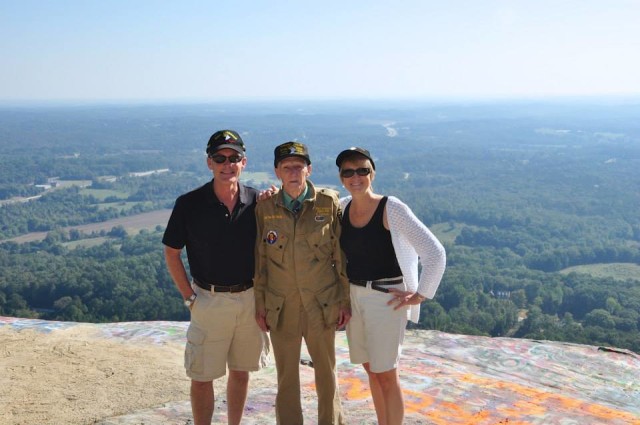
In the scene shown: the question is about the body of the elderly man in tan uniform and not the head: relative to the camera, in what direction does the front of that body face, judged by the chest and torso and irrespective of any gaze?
toward the camera

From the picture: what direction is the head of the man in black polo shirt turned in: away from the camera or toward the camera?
toward the camera

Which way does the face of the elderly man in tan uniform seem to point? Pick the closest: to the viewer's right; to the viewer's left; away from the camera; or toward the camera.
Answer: toward the camera

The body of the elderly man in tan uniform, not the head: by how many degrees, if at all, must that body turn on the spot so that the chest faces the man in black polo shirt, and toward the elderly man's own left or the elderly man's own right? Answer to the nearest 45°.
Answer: approximately 90° to the elderly man's own right
